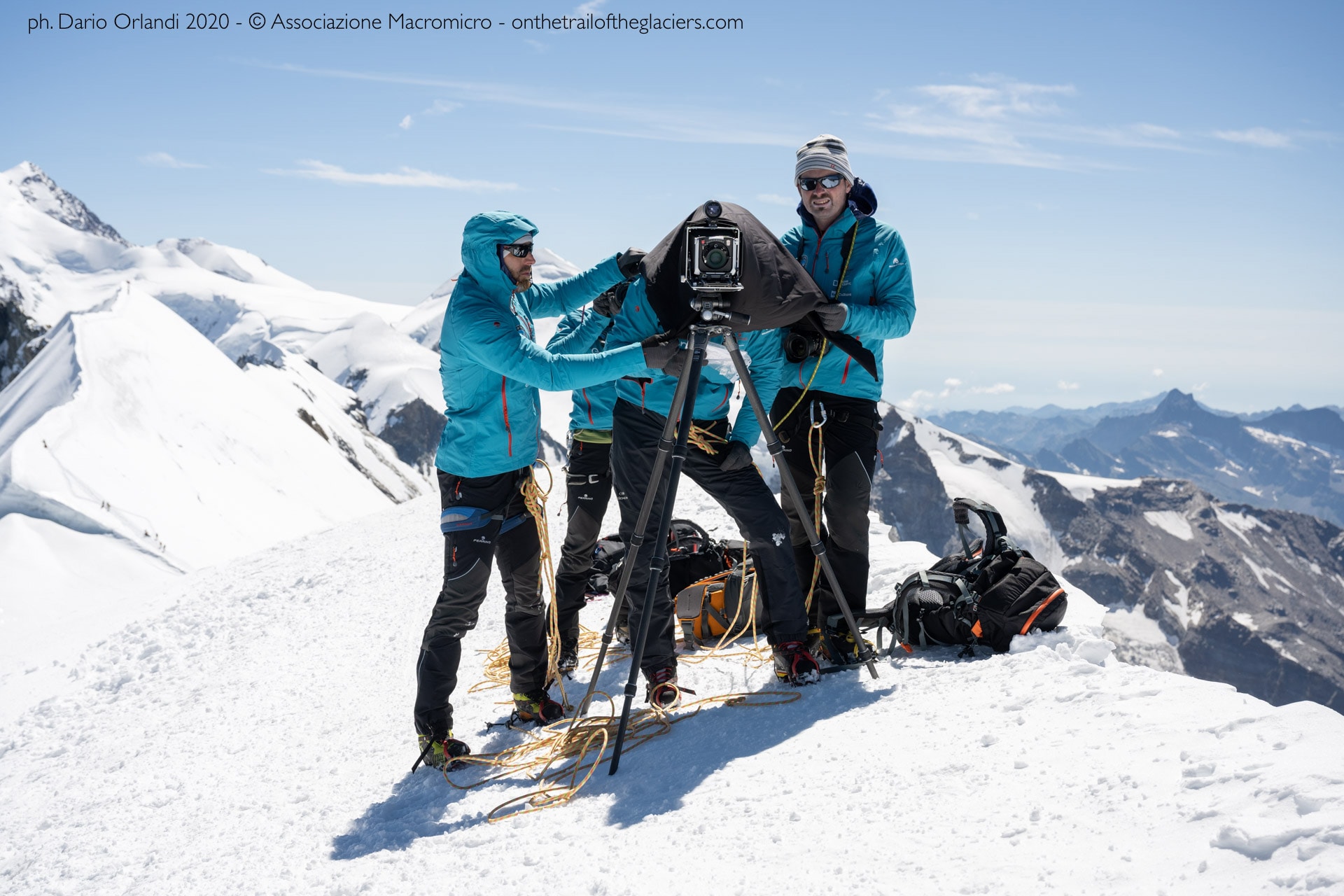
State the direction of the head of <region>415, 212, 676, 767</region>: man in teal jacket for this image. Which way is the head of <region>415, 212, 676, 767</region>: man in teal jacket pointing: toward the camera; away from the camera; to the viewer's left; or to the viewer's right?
to the viewer's right

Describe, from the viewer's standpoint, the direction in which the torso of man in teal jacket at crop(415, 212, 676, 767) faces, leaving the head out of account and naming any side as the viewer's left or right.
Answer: facing to the right of the viewer

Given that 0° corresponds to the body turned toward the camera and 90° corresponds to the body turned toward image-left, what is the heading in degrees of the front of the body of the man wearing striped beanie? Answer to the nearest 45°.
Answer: approximately 45°

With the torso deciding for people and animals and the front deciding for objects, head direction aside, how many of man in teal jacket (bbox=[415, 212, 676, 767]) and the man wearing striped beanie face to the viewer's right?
1

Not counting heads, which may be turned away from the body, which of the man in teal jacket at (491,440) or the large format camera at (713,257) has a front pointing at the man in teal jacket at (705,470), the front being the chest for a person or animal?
the man in teal jacket at (491,440)

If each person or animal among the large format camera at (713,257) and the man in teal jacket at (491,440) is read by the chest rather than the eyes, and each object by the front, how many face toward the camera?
1

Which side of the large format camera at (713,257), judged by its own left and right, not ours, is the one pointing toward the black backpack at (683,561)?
back
